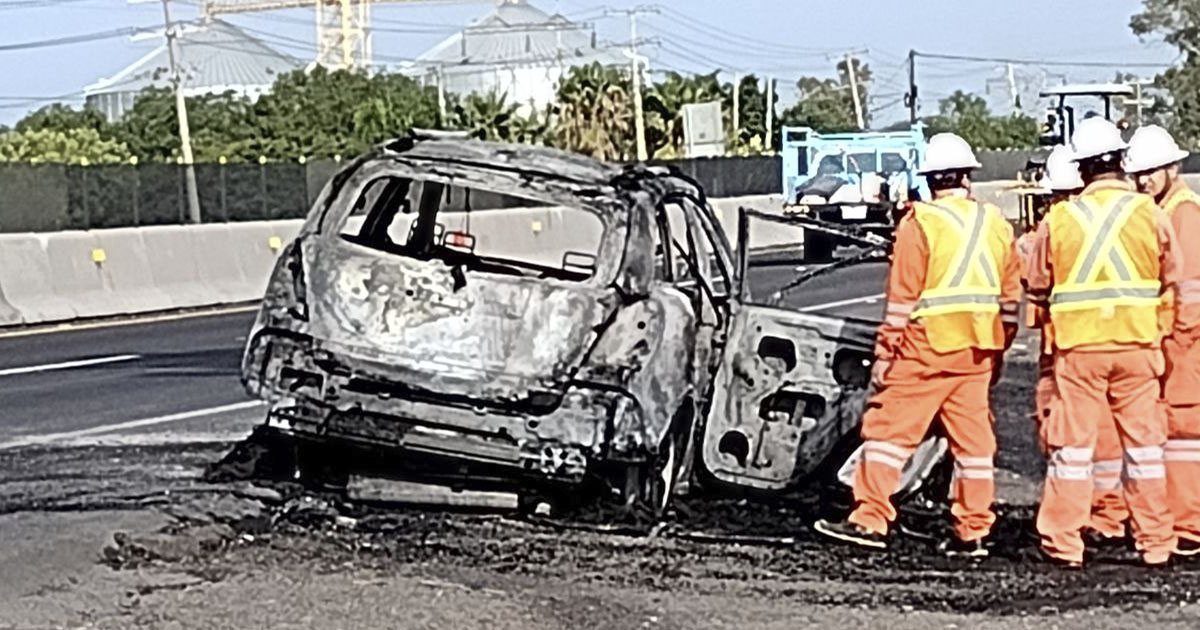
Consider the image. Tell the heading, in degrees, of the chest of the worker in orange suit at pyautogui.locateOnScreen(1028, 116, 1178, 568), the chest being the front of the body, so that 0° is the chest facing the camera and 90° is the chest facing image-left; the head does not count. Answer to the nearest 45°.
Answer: approximately 180°

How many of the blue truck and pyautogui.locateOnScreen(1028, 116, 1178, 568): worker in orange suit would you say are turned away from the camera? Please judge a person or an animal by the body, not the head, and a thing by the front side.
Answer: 2

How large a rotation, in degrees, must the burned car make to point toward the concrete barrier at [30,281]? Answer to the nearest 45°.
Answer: approximately 90° to its left

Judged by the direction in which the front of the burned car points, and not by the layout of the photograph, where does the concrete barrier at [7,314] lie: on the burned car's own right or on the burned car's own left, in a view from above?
on the burned car's own left

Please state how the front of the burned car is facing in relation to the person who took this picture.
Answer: facing away from the viewer and to the right of the viewer

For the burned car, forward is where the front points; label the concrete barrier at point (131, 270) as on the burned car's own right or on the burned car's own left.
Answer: on the burned car's own left

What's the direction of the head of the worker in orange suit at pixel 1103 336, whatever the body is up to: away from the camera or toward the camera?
away from the camera

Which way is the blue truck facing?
away from the camera
